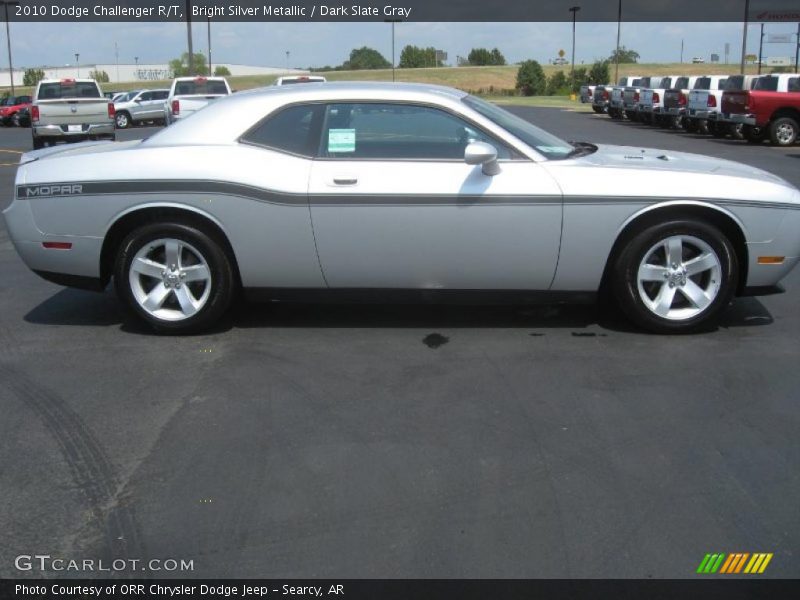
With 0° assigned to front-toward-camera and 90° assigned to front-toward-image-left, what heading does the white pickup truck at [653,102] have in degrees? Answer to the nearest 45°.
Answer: approximately 225°

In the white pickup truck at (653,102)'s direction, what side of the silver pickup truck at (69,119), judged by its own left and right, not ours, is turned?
right

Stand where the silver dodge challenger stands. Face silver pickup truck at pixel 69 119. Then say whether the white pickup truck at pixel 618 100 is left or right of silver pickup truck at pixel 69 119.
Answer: right

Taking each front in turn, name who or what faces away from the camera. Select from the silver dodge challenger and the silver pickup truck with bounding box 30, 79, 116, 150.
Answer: the silver pickup truck

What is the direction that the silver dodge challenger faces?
to the viewer's right

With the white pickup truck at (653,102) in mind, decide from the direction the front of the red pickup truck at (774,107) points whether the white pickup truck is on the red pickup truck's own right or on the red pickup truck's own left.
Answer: on the red pickup truck's own left

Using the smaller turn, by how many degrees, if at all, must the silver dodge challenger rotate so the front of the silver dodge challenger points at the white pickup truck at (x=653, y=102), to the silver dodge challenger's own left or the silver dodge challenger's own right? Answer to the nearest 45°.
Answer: approximately 90° to the silver dodge challenger's own left

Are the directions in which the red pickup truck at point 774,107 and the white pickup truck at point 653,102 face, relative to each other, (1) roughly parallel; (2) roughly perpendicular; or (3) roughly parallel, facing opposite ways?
roughly parallel

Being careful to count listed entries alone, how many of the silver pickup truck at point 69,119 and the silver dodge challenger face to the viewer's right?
1

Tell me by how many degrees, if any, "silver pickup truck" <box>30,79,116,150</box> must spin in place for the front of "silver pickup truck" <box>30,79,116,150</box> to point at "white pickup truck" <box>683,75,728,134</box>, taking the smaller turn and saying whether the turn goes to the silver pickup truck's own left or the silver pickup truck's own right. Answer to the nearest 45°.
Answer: approximately 90° to the silver pickup truck's own right

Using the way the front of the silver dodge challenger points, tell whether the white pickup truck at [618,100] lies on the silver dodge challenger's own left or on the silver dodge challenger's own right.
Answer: on the silver dodge challenger's own left

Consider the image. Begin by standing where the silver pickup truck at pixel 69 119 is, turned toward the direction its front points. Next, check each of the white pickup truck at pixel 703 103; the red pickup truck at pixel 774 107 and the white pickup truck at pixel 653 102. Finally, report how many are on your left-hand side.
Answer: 0

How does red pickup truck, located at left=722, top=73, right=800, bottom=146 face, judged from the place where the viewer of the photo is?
facing away from the viewer and to the right of the viewer

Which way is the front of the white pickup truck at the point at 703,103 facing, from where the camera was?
facing away from the viewer and to the right of the viewer

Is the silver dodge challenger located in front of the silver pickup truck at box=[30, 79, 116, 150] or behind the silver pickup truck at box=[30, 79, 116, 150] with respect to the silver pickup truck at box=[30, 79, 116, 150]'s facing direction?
behind

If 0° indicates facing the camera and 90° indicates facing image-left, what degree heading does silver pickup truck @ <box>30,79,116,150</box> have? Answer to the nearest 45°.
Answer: approximately 180°
